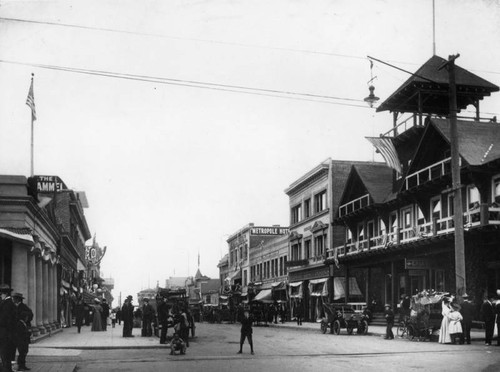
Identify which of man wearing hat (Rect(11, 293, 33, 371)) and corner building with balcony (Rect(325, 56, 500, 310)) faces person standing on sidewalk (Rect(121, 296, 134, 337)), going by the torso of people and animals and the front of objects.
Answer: the corner building with balcony

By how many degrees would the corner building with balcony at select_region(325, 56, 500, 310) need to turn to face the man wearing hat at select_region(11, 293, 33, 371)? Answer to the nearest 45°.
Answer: approximately 45° to its left

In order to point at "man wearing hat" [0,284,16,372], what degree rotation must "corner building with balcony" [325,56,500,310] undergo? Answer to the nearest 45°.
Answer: approximately 45° to its left

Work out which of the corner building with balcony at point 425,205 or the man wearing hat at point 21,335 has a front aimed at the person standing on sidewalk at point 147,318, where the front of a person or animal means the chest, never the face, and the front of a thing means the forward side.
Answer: the corner building with balcony

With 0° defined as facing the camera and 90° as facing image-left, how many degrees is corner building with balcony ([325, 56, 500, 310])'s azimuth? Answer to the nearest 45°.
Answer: approximately 45°
